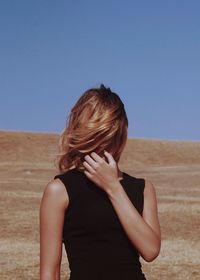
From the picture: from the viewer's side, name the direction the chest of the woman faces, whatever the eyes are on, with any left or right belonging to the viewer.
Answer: facing the viewer
